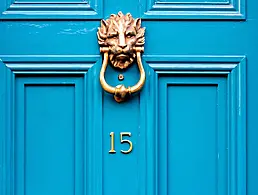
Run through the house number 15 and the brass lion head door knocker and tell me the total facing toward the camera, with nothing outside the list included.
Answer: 2

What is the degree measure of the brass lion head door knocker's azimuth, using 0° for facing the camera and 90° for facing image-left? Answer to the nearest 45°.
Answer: approximately 0°

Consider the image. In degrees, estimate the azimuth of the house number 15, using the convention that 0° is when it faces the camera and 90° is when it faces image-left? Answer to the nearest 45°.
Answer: approximately 0°
